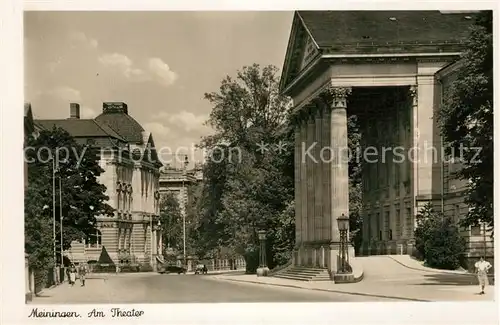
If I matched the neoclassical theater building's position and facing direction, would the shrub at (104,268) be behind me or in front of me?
in front

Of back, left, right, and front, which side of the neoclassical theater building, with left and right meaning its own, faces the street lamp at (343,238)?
left

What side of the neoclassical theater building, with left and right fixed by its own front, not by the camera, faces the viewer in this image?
left

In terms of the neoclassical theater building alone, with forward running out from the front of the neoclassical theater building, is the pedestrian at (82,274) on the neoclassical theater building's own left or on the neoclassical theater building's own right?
on the neoclassical theater building's own right
